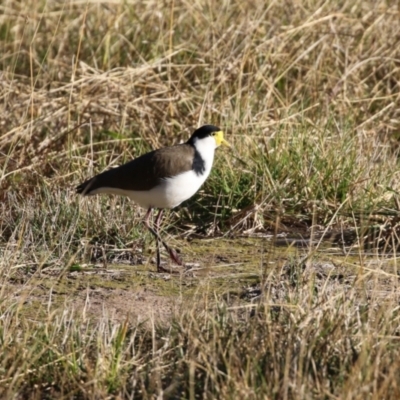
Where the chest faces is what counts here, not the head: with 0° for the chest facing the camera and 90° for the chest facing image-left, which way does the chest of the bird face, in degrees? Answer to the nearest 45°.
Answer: approximately 270°
